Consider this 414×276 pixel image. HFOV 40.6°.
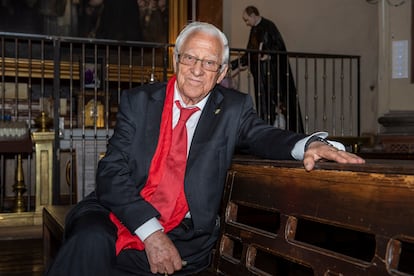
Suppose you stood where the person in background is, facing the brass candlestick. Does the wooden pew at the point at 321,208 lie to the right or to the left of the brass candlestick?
left

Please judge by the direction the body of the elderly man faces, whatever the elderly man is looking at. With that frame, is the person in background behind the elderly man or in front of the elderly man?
behind

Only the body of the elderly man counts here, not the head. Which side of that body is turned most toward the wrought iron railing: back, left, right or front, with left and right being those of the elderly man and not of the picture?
back

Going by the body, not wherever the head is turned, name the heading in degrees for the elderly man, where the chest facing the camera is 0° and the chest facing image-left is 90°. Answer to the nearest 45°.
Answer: approximately 0°

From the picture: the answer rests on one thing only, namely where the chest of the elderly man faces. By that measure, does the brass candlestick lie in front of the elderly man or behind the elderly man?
behind
